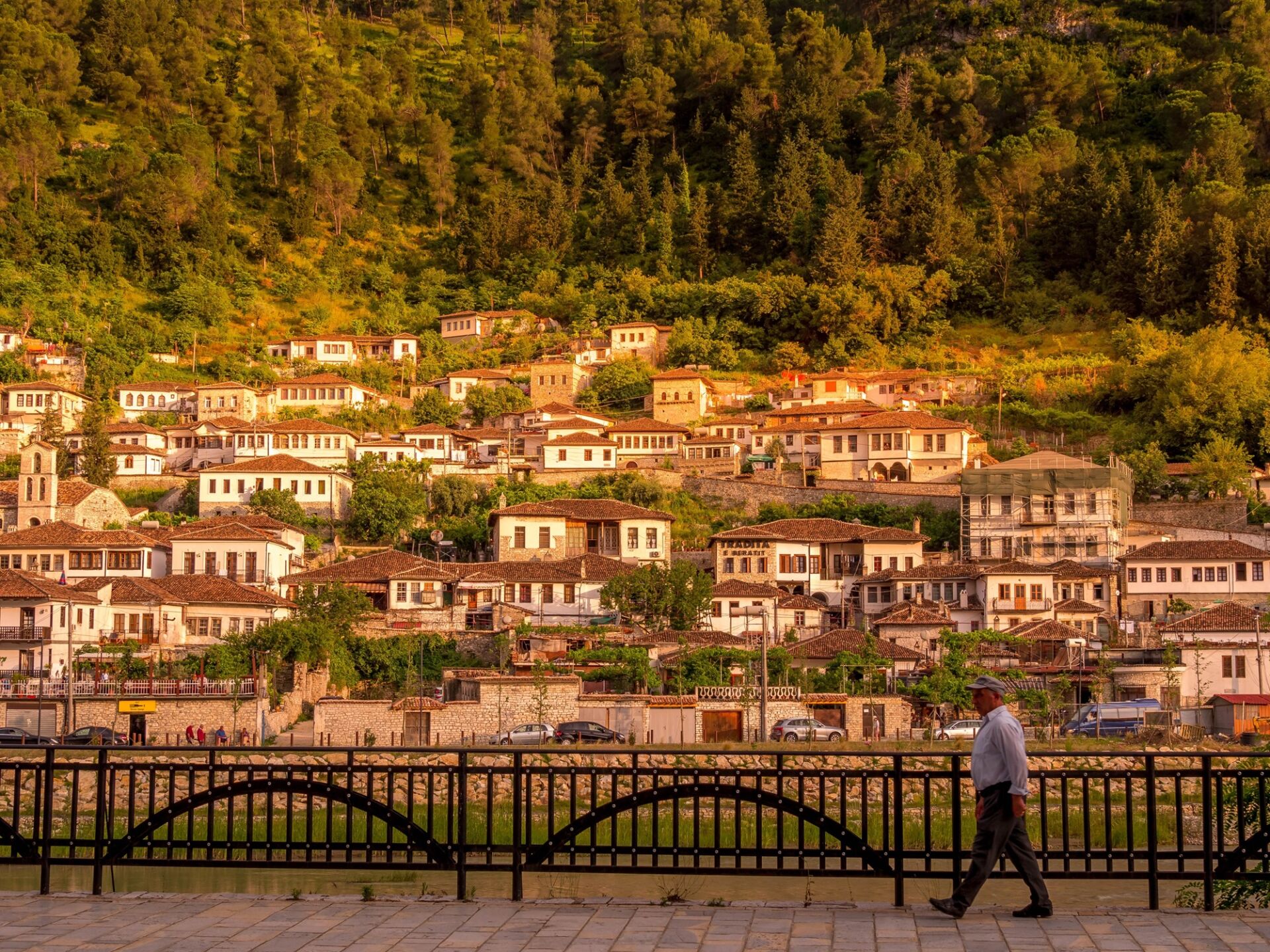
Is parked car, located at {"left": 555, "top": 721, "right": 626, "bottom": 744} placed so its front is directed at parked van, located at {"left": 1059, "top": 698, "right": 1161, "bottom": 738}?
yes

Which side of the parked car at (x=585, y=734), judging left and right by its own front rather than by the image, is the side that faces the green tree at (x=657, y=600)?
left

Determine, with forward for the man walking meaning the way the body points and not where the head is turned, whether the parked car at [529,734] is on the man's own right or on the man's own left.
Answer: on the man's own right

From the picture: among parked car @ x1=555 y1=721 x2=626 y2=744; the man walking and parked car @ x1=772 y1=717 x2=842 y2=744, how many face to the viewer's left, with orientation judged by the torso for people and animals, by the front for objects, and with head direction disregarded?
1

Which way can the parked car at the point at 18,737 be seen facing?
to the viewer's right

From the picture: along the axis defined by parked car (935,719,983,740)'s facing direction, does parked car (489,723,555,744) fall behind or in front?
in front

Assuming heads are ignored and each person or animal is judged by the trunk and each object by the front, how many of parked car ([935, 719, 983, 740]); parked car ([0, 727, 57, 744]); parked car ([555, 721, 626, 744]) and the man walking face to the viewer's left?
2

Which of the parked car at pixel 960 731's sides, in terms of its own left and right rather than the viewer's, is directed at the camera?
left

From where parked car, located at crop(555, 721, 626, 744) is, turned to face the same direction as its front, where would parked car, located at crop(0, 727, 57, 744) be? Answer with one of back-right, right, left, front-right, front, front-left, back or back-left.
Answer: back

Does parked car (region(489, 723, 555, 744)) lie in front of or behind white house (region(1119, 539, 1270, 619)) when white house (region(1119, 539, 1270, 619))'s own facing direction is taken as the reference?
in front
